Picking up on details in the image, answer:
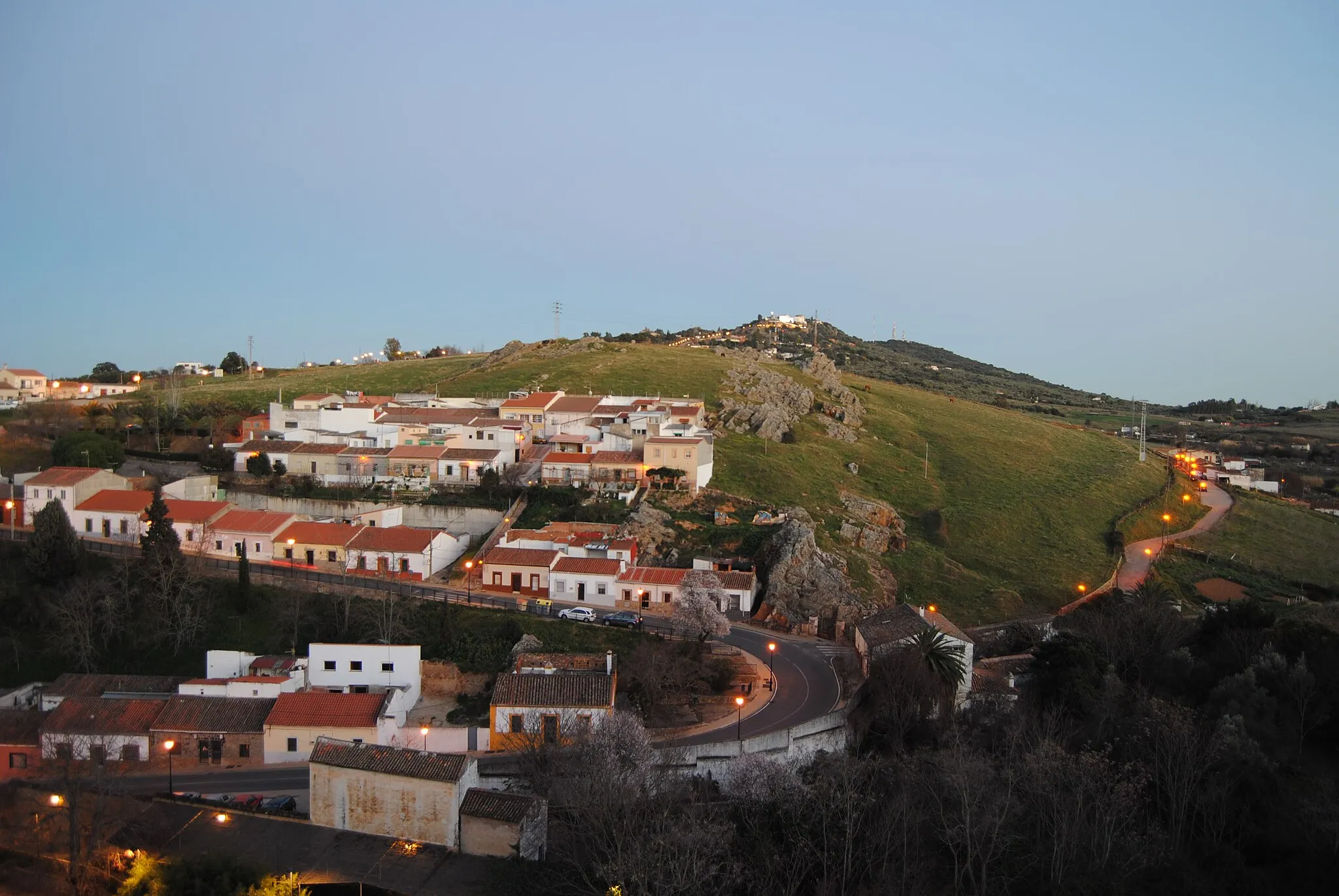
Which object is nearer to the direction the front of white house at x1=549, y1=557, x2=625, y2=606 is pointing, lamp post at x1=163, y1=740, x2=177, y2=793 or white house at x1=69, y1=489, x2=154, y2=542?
the lamp post

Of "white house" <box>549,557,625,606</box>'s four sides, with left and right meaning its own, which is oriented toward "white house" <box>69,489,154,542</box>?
right

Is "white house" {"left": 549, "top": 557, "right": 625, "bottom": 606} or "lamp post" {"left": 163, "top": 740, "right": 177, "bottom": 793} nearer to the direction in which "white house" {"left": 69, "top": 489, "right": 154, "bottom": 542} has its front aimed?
the lamp post

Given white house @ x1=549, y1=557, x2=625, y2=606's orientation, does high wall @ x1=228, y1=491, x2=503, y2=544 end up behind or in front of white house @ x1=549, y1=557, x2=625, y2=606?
behind

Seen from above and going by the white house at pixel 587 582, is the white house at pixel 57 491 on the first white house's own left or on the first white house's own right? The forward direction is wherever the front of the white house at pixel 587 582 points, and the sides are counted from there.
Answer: on the first white house's own right

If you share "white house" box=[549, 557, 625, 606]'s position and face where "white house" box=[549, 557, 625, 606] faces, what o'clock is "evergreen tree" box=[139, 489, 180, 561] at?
The evergreen tree is roughly at 3 o'clock from the white house.

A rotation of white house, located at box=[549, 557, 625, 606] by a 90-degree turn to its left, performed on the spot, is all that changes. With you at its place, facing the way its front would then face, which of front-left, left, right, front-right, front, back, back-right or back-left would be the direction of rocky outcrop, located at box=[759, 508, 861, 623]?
front

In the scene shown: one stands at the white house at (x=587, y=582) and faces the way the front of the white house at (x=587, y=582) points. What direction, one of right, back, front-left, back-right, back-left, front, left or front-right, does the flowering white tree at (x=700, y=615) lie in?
front-left

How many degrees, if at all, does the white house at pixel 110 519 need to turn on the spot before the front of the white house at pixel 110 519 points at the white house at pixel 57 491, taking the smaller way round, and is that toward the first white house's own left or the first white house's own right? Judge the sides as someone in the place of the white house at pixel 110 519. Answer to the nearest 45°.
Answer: approximately 135° to the first white house's own right

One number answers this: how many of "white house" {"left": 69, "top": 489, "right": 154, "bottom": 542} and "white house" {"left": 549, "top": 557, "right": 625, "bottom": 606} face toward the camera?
2

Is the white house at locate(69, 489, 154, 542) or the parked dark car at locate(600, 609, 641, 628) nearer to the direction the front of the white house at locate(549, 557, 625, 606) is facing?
the parked dark car

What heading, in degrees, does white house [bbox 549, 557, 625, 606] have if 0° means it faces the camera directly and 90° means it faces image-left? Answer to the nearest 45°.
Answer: approximately 0°

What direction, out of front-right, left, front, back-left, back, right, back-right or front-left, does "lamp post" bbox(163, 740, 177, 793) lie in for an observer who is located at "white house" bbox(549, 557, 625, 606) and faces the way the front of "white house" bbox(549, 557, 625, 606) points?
front-right

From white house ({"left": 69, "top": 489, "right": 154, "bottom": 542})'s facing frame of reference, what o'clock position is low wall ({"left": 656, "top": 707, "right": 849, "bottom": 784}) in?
The low wall is roughly at 11 o'clock from the white house.

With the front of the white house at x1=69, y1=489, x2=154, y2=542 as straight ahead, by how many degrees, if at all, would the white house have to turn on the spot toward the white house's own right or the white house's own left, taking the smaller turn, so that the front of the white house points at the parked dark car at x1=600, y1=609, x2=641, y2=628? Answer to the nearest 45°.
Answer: approximately 45° to the white house's own left

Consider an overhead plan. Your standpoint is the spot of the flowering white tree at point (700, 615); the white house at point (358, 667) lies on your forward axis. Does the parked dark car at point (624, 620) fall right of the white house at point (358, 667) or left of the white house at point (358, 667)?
right
